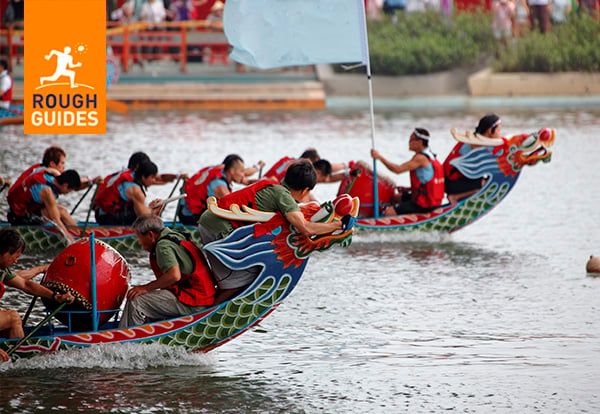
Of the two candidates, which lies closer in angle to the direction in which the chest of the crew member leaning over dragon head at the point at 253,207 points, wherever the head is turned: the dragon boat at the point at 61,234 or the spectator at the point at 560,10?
the spectator

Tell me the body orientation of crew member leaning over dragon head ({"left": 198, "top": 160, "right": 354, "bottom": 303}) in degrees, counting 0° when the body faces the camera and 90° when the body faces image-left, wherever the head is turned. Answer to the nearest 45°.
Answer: approximately 270°

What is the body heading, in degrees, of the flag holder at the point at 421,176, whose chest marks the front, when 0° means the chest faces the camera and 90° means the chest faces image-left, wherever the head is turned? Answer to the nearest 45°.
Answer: approximately 90°

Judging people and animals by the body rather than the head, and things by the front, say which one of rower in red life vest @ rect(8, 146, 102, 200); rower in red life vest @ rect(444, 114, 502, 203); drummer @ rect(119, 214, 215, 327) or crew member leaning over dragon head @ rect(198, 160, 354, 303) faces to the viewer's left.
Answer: drummer @ rect(119, 214, 215, 327)

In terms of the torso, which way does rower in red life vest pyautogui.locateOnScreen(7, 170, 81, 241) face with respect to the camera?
to the viewer's right

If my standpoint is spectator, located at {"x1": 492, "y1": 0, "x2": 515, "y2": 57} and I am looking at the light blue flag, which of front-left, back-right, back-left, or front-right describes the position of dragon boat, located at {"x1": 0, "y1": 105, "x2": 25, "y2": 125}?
front-right

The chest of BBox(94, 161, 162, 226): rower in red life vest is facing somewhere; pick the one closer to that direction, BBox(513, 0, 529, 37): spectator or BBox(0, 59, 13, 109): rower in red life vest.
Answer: the spectator

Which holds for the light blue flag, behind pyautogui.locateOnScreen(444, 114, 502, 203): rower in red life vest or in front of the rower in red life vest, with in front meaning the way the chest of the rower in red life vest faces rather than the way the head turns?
behind

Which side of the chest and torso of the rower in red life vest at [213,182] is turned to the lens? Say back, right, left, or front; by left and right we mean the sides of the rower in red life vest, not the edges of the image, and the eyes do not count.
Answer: right

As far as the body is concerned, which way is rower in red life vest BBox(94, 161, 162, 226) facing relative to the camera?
to the viewer's right

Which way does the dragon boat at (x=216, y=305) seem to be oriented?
to the viewer's right

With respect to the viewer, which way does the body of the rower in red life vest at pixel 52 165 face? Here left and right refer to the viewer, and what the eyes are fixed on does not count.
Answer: facing to the right of the viewer

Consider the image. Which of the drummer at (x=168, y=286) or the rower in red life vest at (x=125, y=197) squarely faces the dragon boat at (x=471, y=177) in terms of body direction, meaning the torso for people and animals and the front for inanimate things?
the rower in red life vest
